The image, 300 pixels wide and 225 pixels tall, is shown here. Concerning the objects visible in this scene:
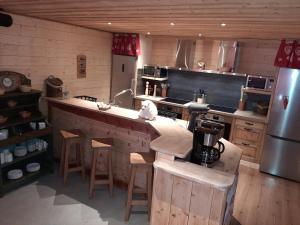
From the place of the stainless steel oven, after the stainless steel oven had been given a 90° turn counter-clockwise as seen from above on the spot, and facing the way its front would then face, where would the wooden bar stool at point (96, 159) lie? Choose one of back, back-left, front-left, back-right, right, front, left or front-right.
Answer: right

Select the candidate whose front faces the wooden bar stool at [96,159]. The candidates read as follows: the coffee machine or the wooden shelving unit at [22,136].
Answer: the wooden shelving unit

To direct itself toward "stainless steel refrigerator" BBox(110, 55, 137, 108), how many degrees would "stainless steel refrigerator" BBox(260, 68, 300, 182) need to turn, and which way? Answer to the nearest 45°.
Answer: approximately 45° to its right

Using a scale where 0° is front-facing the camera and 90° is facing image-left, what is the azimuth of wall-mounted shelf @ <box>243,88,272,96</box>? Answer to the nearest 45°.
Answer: approximately 45°

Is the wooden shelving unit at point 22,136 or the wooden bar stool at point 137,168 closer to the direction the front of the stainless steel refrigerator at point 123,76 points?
the wooden bar stool

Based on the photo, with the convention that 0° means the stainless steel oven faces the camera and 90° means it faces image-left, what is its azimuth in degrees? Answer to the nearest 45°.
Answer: approximately 45°

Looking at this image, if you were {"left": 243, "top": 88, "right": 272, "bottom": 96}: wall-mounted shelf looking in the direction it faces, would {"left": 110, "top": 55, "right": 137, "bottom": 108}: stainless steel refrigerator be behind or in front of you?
in front

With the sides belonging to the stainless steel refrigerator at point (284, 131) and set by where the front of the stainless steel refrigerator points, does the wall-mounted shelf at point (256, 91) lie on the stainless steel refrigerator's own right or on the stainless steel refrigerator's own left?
on the stainless steel refrigerator's own right

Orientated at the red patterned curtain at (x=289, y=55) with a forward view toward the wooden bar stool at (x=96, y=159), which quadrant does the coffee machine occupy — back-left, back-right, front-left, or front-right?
front-left

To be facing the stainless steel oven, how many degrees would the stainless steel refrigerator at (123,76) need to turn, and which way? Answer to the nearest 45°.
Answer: approximately 45° to its left

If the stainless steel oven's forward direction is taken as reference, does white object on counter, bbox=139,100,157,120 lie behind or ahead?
ahead

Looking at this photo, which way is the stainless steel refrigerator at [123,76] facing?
toward the camera

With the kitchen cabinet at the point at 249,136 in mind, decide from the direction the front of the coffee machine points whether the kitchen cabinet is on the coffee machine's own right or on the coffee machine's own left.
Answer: on the coffee machine's own left

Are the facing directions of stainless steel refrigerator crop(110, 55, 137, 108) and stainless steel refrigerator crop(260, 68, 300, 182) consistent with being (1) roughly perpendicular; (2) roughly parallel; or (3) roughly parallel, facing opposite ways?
roughly parallel

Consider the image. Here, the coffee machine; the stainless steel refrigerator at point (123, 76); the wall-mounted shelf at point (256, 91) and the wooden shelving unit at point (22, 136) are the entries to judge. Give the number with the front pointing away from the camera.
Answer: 0

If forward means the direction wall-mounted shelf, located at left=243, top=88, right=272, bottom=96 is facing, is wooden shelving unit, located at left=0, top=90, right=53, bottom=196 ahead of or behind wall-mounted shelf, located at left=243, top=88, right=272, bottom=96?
ahead
